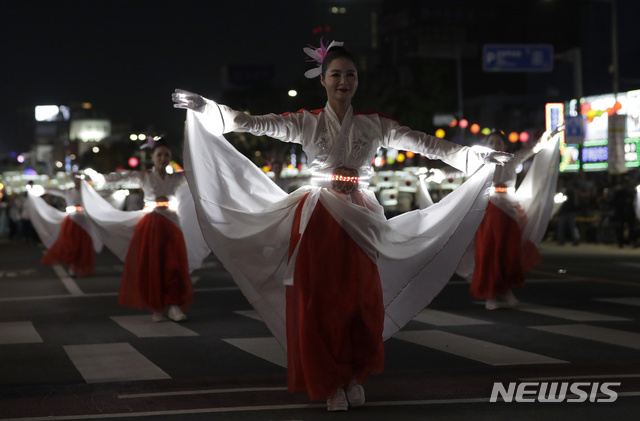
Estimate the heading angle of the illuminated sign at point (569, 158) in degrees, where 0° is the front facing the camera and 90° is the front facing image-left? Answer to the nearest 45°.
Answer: approximately 0°

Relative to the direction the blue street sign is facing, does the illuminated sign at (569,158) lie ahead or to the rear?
to the rear

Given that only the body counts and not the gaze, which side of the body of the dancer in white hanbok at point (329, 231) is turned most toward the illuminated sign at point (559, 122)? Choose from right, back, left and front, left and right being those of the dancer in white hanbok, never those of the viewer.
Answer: back

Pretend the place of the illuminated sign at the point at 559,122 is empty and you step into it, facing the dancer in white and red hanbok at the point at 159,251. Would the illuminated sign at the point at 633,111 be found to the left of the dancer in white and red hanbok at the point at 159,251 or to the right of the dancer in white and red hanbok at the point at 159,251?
left

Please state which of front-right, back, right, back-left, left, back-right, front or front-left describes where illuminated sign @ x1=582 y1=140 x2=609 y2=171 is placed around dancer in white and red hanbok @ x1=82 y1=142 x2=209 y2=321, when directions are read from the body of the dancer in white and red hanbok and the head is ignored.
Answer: back-left
